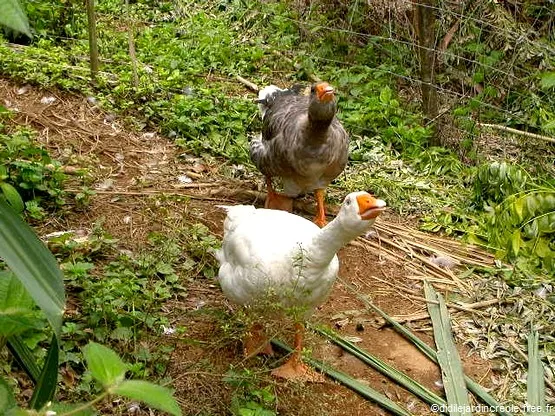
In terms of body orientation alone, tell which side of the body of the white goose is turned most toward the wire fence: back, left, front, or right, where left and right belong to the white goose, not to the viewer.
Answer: left

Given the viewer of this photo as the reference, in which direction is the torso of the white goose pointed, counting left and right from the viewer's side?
facing the viewer and to the right of the viewer

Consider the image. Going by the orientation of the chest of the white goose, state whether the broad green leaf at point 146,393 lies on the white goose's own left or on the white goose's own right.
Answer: on the white goose's own right

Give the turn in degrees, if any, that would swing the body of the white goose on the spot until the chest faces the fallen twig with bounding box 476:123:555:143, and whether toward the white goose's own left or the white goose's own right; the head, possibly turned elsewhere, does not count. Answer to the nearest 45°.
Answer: approximately 90° to the white goose's own left

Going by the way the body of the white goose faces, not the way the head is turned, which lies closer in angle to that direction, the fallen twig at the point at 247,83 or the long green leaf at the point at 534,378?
the long green leaf

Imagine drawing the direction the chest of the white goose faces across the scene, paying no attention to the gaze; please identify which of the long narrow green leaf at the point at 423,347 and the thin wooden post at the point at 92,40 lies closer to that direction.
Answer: the long narrow green leaf

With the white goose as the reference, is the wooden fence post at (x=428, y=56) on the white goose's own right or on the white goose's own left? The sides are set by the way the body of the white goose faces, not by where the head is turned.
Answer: on the white goose's own left
